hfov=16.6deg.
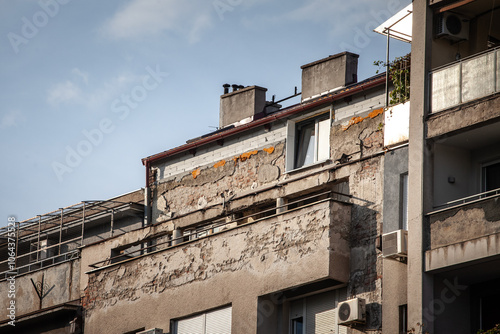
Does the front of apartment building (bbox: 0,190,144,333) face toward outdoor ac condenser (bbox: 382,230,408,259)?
no

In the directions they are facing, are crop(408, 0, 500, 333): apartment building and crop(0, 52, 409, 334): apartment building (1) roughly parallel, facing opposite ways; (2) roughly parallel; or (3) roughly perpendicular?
roughly parallel

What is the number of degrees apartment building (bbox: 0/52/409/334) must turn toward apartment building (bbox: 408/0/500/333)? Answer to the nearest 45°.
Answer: approximately 90° to its left

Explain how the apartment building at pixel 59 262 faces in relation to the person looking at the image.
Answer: facing the viewer and to the left of the viewer

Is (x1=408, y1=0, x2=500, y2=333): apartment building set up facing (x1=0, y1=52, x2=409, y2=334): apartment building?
no

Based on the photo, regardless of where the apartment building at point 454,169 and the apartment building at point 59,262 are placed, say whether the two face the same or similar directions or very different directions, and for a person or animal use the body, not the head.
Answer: same or similar directions

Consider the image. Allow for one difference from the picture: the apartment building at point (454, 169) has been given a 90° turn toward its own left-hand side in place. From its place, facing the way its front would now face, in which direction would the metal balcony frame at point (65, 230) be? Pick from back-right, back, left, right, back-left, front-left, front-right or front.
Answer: back

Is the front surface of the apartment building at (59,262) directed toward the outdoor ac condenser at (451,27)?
no
